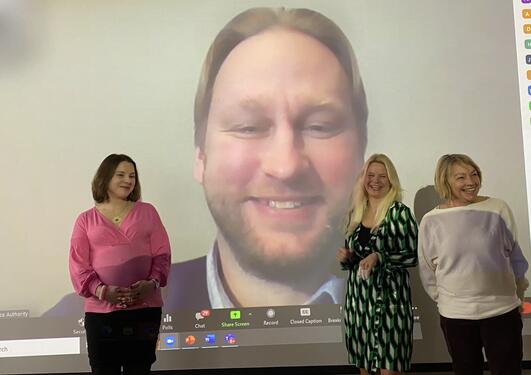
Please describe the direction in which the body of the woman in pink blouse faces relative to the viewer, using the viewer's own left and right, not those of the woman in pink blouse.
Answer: facing the viewer

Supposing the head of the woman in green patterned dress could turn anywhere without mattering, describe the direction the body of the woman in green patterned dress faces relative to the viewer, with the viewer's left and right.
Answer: facing the viewer and to the left of the viewer

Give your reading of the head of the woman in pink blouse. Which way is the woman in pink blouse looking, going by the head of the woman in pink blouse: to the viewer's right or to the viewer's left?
to the viewer's right

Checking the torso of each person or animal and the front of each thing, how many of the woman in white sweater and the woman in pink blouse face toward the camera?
2

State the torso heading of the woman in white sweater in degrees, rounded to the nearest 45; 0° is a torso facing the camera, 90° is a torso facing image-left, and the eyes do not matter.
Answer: approximately 0°

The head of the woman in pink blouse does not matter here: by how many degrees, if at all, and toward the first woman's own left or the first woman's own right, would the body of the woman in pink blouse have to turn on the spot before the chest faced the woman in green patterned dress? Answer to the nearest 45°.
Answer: approximately 90° to the first woman's own left

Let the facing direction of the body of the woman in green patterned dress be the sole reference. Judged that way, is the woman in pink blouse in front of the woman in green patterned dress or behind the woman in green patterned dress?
in front

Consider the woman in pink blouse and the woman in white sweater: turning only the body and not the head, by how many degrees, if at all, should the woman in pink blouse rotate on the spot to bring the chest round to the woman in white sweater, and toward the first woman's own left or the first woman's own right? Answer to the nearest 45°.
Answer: approximately 90° to the first woman's own left

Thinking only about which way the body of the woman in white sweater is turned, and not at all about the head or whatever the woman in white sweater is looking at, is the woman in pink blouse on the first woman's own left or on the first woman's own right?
on the first woman's own right
